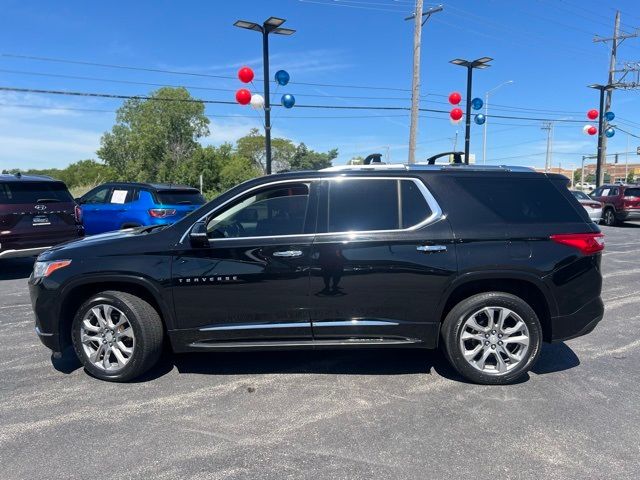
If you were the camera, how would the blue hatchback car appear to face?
facing away from the viewer and to the left of the viewer

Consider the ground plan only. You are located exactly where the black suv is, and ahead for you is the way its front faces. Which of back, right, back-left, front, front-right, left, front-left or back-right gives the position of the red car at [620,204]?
back-right

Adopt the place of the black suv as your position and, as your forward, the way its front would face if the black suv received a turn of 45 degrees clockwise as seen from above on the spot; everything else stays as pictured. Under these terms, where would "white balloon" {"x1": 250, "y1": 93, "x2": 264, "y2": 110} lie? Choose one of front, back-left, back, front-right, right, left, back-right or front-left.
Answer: front-right

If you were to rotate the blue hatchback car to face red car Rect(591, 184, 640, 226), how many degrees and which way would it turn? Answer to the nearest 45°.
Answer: approximately 135° to its right

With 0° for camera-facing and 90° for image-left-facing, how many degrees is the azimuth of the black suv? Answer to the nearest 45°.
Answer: approximately 90°

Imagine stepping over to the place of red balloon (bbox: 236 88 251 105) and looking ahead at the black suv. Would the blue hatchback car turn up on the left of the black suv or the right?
right

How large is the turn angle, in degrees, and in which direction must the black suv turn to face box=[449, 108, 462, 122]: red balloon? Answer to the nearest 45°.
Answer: approximately 90° to its right

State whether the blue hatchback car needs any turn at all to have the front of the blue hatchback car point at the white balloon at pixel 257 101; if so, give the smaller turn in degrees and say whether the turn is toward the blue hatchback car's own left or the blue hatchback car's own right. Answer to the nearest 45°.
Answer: approximately 90° to the blue hatchback car's own right
